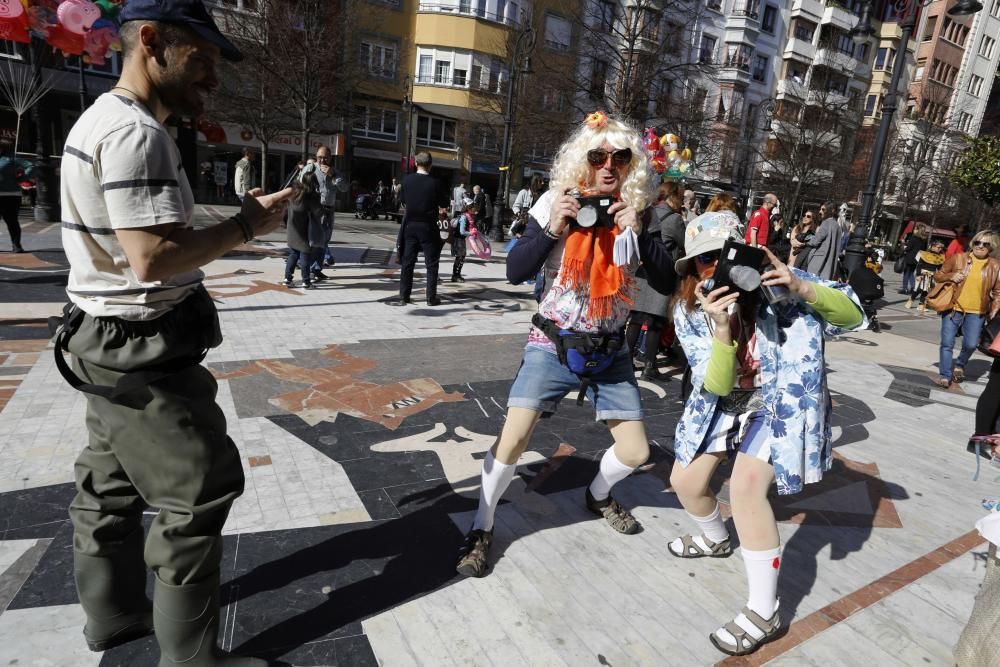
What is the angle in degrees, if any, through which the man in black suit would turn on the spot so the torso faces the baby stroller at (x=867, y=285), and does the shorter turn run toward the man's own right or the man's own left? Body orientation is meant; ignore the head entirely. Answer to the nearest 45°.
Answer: approximately 90° to the man's own right

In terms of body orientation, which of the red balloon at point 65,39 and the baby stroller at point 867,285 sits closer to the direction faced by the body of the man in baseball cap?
the baby stroller

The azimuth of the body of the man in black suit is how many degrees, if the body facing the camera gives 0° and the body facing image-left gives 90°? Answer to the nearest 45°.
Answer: approximately 180°

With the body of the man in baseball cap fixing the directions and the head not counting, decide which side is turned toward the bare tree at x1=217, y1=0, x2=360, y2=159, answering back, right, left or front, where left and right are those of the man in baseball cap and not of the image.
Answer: left

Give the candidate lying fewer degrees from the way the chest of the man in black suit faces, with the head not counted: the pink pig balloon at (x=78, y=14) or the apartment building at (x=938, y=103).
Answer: the apartment building

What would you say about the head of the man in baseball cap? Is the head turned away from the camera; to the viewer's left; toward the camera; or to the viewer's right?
to the viewer's right

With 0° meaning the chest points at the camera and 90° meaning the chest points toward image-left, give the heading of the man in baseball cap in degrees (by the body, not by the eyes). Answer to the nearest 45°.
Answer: approximately 270°
